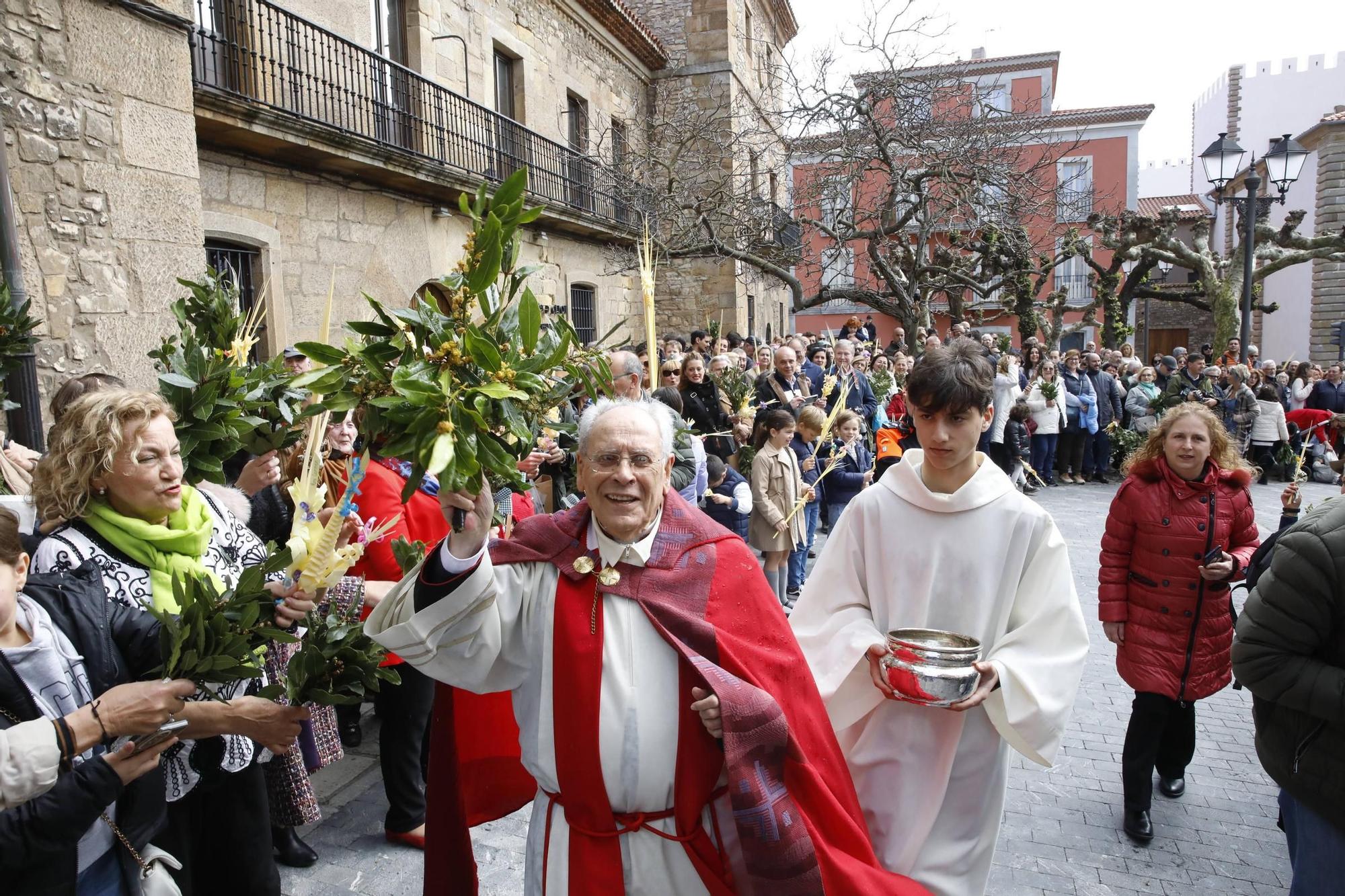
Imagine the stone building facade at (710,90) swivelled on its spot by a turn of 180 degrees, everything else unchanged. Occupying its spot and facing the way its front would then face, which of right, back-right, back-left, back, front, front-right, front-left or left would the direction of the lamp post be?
back-left

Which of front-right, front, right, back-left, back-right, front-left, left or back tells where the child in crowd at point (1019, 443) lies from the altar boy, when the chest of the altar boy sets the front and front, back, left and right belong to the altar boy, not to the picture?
back

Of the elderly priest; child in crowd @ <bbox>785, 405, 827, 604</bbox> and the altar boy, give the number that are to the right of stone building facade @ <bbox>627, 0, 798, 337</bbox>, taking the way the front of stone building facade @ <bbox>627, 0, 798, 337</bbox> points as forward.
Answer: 3

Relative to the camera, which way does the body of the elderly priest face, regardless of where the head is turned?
toward the camera

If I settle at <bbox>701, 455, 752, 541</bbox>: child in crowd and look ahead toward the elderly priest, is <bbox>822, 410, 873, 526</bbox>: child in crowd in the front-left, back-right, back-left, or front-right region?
back-left

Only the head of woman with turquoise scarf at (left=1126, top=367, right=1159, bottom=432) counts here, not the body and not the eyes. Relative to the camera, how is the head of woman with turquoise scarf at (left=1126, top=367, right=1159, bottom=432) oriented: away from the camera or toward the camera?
toward the camera

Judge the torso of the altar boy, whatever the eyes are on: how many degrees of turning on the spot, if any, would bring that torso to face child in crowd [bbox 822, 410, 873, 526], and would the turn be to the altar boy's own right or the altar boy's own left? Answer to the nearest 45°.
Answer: approximately 180°

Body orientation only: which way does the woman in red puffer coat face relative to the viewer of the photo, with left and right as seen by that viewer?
facing the viewer

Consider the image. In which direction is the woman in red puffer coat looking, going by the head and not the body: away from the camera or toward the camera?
toward the camera

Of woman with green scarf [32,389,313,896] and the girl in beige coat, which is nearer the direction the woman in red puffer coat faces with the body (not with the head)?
the woman with green scarf
